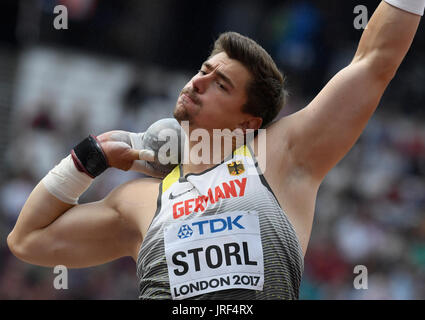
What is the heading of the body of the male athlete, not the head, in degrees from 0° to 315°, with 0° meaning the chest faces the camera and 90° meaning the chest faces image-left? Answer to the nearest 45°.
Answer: approximately 0°
